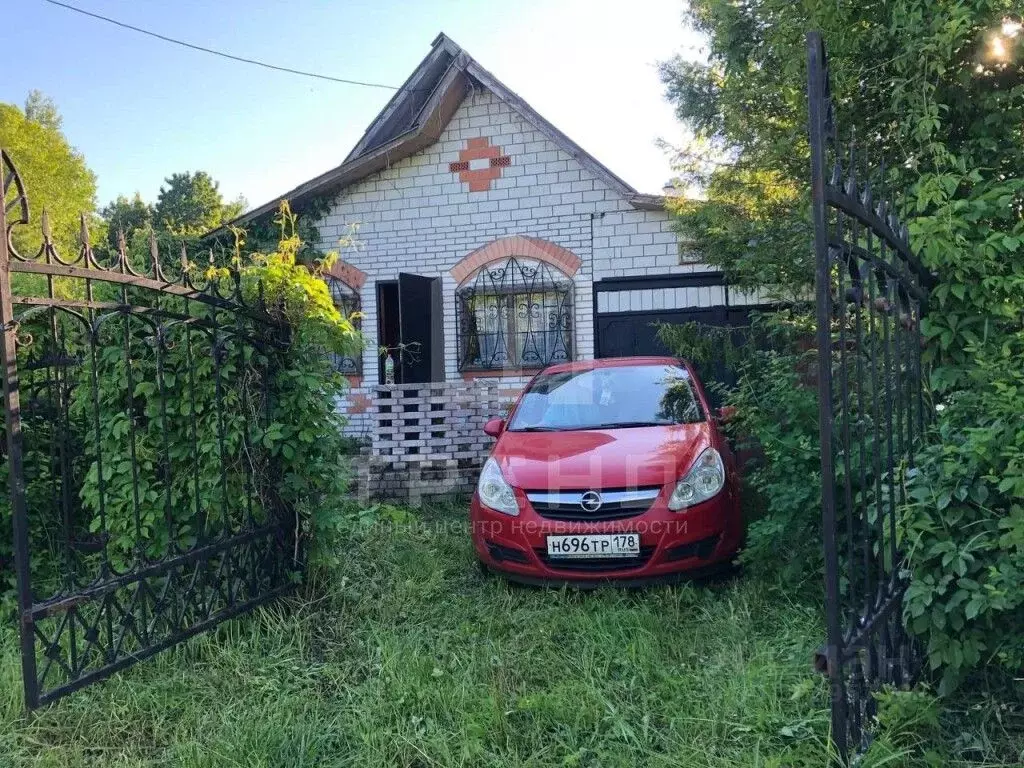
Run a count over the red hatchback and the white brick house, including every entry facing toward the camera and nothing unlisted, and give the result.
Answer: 2

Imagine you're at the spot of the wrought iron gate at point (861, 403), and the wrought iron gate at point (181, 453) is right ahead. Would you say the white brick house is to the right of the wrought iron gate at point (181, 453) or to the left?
right

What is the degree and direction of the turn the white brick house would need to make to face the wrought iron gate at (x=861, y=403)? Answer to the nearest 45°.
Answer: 0° — it already faces it

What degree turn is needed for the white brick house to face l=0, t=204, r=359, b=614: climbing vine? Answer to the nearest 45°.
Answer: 0° — it already faces it

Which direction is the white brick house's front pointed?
toward the camera

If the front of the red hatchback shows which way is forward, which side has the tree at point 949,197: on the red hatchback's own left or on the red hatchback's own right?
on the red hatchback's own left

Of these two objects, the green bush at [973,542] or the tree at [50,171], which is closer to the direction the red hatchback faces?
the green bush

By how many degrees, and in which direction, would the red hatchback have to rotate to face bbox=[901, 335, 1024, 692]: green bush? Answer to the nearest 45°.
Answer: approximately 45° to its left

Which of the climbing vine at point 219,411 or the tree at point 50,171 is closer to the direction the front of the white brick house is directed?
the climbing vine

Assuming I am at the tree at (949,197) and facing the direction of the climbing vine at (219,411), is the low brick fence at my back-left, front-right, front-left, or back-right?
front-right

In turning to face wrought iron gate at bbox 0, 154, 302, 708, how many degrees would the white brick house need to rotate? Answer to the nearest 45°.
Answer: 0° — it already faces it

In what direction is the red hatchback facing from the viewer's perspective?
toward the camera
